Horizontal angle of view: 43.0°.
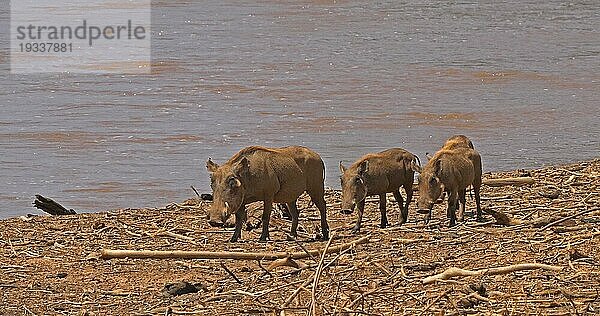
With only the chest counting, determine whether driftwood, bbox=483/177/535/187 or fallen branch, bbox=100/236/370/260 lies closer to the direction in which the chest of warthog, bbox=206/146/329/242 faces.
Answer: the fallen branch

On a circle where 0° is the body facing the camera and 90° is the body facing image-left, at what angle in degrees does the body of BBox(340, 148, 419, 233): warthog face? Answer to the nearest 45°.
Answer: approximately 45°

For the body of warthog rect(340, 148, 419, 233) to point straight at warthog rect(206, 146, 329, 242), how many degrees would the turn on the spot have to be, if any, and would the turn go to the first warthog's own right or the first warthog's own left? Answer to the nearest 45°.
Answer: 0° — it already faces it

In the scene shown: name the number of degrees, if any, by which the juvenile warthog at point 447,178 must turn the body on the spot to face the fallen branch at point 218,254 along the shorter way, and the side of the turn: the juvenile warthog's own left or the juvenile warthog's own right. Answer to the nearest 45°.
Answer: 0° — it already faces it

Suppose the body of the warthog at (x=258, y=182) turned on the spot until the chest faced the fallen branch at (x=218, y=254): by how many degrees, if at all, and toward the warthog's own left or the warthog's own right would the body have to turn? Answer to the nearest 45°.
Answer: approximately 45° to the warthog's own left

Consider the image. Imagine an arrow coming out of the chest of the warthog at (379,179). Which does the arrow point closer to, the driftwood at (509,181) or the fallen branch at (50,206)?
the fallen branch

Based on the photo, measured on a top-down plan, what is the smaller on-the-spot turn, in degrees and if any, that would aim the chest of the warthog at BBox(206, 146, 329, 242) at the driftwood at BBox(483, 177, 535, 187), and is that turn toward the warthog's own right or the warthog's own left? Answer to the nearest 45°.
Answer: approximately 180°

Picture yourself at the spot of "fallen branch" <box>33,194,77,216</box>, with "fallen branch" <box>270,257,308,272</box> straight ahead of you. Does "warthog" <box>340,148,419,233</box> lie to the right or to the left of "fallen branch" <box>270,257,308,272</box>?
left

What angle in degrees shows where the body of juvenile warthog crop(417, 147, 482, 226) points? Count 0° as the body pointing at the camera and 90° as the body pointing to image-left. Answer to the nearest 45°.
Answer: approximately 45°

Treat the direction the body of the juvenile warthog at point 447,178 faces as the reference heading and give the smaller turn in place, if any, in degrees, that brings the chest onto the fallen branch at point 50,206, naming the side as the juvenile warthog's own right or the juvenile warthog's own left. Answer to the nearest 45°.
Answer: approximately 45° to the juvenile warthog's own right

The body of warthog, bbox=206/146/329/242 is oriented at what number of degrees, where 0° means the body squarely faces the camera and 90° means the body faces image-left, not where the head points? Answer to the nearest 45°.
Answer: approximately 45°
